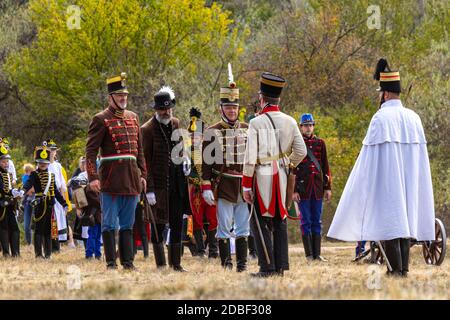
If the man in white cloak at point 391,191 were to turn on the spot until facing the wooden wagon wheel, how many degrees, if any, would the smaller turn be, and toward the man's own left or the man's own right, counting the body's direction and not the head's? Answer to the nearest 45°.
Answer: approximately 45° to the man's own right

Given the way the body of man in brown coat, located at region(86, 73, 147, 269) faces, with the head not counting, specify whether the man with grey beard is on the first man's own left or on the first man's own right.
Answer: on the first man's own left

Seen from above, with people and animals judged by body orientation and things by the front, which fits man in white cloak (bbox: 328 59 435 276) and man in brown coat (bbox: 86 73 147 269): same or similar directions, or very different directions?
very different directions

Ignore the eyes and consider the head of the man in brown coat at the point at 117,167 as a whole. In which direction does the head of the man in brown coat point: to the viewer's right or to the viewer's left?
to the viewer's right

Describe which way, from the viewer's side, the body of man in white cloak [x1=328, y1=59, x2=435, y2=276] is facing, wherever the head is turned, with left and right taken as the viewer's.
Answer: facing away from the viewer and to the left of the viewer

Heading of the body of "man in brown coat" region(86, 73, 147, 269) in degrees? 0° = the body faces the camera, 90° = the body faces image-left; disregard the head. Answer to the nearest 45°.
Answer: approximately 315°
